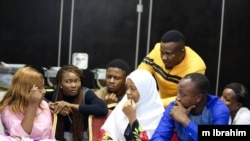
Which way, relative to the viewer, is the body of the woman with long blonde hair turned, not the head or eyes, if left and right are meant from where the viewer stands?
facing the viewer and to the right of the viewer

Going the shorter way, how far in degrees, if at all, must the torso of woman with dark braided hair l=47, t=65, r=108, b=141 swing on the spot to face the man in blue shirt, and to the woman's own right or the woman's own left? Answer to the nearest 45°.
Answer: approximately 45° to the woman's own left

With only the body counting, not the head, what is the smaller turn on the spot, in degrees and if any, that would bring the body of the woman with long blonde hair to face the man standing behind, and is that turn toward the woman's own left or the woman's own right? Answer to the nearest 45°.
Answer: approximately 45° to the woman's own left

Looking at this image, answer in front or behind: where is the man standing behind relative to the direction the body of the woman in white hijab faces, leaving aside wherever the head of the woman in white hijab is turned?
behind

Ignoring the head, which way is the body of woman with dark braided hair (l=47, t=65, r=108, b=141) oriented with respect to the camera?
toward the camera

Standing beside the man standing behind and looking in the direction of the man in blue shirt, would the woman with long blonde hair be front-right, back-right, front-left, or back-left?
front-right

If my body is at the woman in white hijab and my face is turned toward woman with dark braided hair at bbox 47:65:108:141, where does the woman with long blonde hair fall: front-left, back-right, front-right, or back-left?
front-left

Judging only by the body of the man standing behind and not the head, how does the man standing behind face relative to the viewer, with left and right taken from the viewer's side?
facing the viewer and to the left of the viewer

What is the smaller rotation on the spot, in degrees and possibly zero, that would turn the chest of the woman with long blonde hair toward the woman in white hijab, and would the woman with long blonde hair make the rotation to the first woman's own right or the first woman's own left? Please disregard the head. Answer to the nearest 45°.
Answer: approximately 45° to the first woman's own left

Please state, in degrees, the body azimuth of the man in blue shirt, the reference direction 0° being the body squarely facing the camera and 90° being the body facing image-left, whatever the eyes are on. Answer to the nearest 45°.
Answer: approximately 45°

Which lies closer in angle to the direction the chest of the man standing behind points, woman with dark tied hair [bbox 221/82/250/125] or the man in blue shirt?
the man in blue shirt

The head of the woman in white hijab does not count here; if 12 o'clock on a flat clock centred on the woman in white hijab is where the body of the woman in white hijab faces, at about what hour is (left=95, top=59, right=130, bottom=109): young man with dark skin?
The young man with dark skin is roughly at 4 o'clock from the woman in white hijab.
